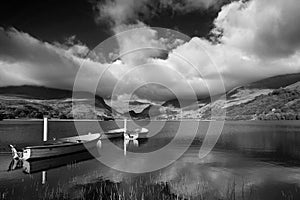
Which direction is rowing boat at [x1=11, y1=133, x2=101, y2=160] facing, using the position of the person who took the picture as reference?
facing away from the viewer and to the right of the viewer
